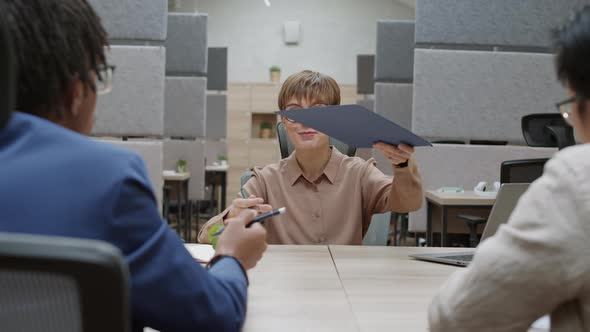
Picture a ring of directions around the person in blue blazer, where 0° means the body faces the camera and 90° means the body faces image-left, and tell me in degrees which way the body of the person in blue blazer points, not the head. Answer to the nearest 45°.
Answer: approximately 225°

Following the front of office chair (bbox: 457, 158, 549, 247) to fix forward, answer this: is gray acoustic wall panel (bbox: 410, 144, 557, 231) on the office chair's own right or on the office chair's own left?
on the office chair's own right

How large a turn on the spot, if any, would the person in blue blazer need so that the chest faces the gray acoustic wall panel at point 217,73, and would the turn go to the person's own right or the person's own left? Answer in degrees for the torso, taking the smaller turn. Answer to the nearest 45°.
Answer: approximately 45° to the person's own left

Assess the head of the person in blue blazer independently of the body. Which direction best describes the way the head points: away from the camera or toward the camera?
away from the camera

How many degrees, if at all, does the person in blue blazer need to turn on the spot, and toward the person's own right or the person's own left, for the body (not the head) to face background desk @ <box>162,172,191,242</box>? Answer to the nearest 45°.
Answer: approximately 45° to the person's own left

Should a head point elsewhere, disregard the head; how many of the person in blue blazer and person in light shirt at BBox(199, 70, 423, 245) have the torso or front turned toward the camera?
1

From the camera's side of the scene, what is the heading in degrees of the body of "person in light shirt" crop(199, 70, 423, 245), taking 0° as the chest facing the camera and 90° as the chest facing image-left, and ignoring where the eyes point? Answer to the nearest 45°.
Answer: approximately 0°

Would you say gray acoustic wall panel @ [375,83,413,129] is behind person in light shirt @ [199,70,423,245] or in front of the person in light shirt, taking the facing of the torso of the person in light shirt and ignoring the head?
behind

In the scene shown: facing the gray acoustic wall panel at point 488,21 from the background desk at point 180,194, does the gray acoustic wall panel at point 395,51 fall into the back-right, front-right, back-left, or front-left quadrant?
front-left

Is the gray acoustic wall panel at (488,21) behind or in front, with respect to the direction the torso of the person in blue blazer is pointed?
in front

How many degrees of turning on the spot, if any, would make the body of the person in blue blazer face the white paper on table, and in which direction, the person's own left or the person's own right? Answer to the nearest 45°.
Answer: approximately 45° to the person's own left
